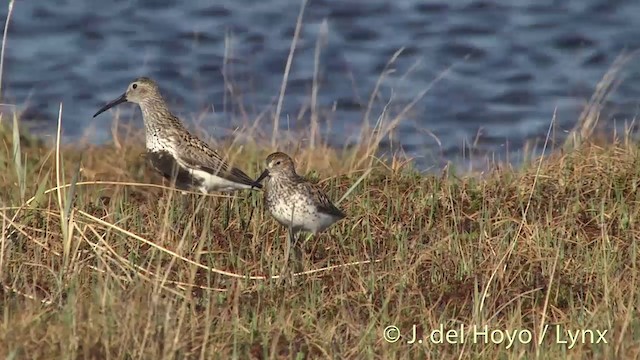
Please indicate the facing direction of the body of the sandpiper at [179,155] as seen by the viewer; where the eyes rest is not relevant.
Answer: to the viewer's left

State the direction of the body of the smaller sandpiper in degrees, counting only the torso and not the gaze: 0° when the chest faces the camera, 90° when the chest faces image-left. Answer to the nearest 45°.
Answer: approximately 45°

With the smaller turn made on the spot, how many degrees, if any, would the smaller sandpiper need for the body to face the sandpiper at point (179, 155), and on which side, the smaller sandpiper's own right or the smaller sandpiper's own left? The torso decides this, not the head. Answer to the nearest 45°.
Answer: approximately 90° to the smaller sandpiper's own right

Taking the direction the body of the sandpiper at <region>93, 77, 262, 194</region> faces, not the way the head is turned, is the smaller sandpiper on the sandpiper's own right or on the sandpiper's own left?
on the sandpiper's own left
